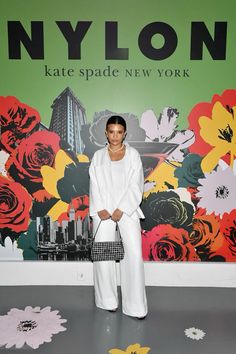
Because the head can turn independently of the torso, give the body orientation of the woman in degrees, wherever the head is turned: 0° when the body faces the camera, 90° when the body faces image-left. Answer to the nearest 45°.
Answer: approximately 0°
